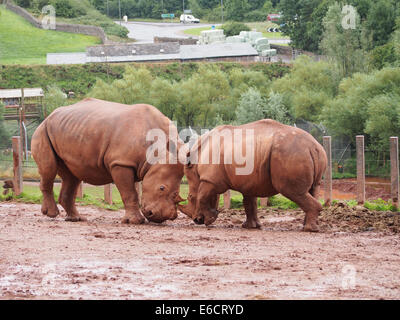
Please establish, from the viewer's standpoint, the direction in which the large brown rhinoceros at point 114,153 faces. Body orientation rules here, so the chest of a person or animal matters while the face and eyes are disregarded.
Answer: facing to the right of the viewer

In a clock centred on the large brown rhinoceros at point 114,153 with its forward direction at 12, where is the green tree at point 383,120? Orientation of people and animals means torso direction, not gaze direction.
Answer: The green tree is roughly at 10 o'clock from the large brown rhinoceros.

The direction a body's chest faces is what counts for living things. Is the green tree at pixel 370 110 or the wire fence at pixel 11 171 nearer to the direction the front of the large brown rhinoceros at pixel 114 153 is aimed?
the green tree

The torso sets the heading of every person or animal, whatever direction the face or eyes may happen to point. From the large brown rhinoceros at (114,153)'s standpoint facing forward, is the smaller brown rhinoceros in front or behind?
in front

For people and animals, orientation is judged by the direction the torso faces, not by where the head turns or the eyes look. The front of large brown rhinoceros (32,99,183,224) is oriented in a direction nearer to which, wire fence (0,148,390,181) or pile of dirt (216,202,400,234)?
the pile of dirt

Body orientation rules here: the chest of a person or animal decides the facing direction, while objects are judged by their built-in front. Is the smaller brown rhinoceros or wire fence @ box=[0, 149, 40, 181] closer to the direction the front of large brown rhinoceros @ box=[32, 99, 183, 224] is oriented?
the smaller brown rhinoceros

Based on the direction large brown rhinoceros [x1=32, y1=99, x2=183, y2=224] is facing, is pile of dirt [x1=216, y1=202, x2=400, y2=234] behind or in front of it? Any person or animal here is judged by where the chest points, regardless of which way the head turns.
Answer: in front

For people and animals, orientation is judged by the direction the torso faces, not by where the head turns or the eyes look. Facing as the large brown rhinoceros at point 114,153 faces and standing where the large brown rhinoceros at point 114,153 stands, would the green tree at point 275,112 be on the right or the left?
on its left

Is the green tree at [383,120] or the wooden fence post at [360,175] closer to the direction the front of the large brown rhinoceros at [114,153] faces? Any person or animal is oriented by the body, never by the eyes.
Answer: the wooden fence post

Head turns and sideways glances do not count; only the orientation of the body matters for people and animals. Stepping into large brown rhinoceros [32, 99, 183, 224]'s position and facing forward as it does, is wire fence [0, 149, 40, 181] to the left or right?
on its left
